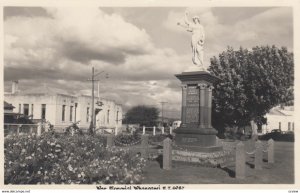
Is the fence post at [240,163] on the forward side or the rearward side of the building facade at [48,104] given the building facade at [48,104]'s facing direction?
on the forward side

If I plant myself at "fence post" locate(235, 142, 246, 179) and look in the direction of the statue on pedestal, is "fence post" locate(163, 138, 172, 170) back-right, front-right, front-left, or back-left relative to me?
front-left

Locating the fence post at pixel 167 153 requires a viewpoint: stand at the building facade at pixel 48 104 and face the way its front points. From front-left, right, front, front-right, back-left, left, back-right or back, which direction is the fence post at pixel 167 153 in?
front-right

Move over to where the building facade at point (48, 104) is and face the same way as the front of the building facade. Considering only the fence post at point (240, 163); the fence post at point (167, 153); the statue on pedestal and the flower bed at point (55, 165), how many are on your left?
0

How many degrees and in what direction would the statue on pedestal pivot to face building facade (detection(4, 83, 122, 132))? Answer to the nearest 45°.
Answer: approximately 90° to its right

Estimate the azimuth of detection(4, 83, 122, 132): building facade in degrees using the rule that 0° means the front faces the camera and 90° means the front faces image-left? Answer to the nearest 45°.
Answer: approximately 315°

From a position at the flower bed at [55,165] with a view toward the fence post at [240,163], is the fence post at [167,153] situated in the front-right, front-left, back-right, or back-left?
front-left

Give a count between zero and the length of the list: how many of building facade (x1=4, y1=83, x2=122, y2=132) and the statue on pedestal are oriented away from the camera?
0

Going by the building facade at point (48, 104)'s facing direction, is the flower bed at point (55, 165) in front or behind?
in front
